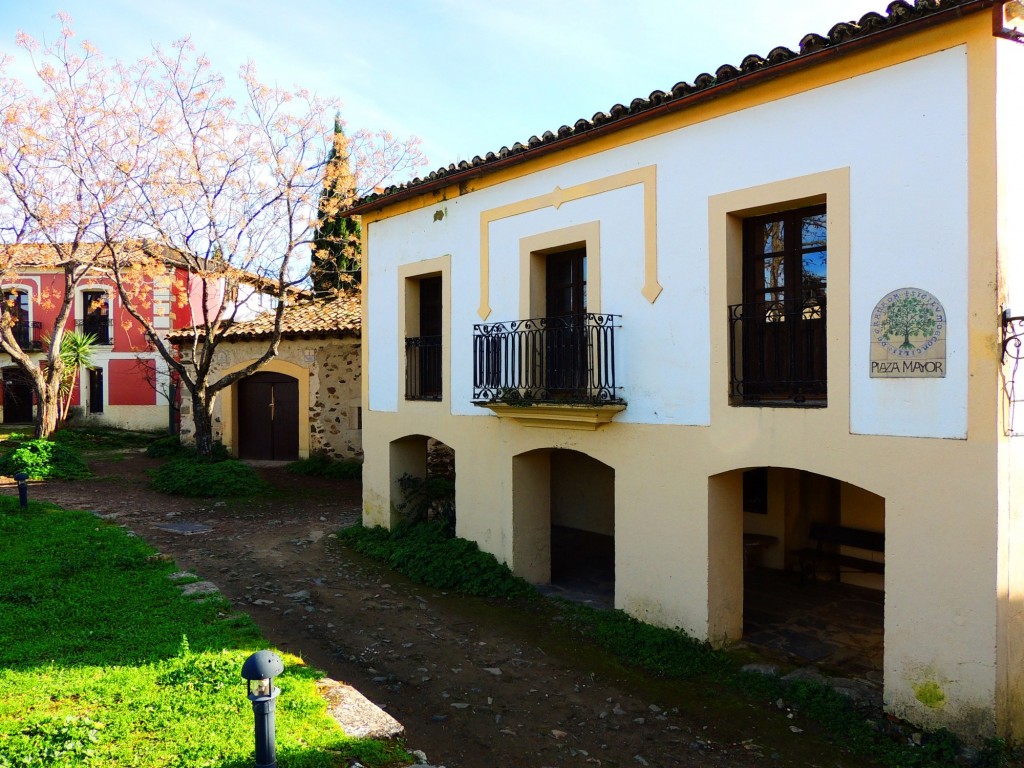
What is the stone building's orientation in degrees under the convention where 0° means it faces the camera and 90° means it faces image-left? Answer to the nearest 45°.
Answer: approximately 0°

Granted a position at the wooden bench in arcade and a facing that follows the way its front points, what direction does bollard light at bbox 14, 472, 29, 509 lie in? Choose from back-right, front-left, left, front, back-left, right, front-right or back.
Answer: front-right

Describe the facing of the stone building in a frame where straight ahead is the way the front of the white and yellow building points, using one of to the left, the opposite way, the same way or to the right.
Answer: to the left

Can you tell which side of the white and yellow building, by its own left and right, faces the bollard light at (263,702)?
front

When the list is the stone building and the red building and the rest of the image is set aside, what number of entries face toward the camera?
2

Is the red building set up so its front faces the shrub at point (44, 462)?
yes

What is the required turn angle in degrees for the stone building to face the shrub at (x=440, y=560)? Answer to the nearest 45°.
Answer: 0° — it already faces it

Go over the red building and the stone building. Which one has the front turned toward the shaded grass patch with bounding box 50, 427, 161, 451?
the red building

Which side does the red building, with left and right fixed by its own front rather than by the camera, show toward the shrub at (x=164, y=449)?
front

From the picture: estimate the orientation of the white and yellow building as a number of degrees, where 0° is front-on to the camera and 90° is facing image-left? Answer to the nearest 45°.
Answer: approximately 45°

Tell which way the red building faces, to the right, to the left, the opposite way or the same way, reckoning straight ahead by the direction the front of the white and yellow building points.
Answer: to the left

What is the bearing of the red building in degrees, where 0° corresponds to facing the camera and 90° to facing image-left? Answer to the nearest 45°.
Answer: approximately 0°
